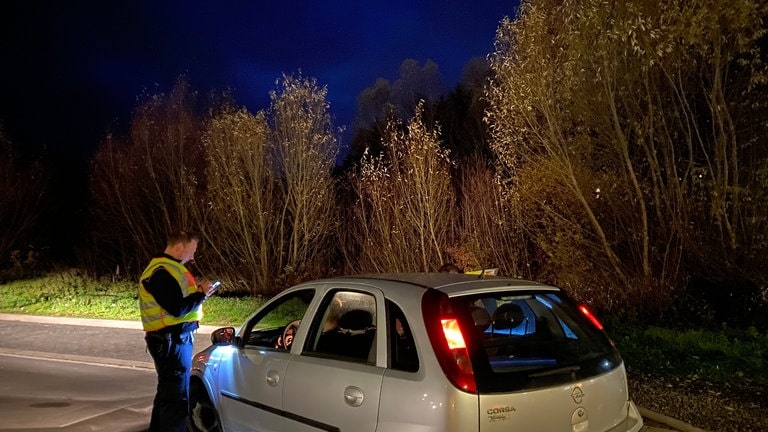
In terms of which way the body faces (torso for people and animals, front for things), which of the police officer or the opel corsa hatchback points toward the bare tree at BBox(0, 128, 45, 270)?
the opel corsa hatchback

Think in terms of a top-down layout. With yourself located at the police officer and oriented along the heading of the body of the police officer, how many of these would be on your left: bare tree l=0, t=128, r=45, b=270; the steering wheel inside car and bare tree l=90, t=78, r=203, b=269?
2

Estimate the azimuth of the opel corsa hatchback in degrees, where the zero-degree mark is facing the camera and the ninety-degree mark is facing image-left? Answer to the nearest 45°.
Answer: approximately 135°

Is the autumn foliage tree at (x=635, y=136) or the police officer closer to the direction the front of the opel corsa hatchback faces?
the police officer

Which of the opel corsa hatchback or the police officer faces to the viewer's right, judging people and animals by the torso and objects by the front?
the police officer

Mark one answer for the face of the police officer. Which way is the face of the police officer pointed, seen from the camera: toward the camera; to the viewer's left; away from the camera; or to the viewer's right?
to the viewer's right

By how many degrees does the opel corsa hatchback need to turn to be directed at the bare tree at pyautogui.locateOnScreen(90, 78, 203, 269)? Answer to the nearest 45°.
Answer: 0° — it already faces it

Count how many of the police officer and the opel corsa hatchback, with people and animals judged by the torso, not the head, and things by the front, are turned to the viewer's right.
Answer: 1

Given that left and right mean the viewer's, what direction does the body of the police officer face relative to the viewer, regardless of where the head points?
facing to the right of the viewer

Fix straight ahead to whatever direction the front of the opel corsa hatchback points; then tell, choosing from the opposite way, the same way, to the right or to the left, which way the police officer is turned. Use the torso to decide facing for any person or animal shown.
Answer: to the right
